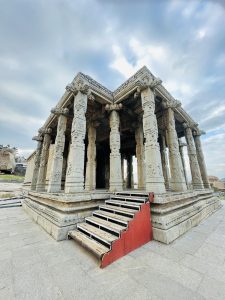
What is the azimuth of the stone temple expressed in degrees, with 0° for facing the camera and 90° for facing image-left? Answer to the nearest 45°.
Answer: approximately 45°
